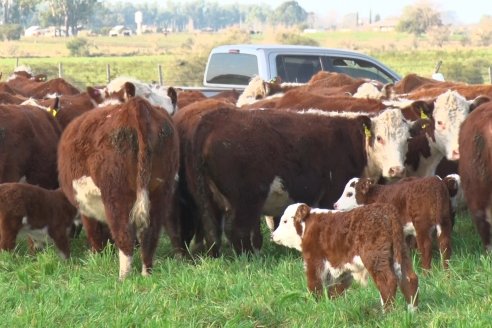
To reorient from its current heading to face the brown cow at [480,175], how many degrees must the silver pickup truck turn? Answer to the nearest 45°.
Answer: approximately 135° to its right

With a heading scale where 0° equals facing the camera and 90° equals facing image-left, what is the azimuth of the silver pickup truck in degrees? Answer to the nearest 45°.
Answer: approximately 225°

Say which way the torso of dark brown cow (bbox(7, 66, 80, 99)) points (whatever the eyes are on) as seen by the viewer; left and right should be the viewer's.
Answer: facing to the left of the viewer

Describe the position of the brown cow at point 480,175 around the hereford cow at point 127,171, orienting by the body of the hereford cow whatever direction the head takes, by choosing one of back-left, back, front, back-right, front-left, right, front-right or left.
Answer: right

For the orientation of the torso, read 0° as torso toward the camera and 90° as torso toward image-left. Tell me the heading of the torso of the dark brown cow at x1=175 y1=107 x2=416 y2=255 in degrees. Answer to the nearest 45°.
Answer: approximately 225°

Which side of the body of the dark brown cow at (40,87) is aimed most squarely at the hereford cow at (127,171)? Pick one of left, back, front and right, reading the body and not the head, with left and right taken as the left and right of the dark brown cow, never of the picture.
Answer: left

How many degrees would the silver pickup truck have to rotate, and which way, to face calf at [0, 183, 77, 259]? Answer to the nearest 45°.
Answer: approximately 135° to its right

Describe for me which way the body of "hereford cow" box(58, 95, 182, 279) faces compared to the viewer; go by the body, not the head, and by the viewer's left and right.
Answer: facing away from the viewer

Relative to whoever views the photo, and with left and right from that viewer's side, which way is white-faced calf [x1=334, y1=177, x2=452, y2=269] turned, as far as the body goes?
facing away from the viewer and to the left of the viewer

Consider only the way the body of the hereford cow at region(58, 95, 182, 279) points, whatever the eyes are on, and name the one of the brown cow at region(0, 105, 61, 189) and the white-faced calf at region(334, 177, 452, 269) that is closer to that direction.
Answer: the brown cow
